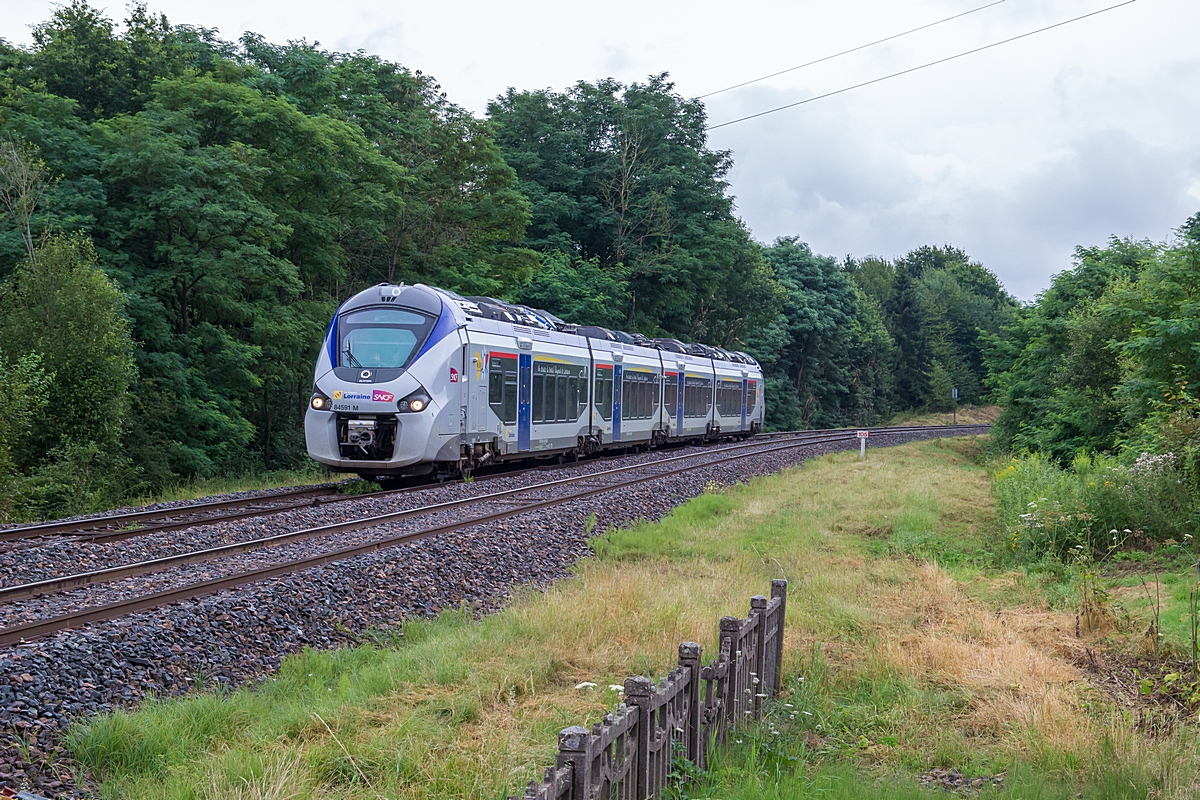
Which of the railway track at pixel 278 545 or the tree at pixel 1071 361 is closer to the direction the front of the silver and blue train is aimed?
the railway track

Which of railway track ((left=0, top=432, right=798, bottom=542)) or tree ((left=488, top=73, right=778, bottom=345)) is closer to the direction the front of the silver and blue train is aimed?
the railway track

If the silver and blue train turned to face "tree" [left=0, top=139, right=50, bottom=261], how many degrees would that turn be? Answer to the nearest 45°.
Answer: approximately 45° to its right

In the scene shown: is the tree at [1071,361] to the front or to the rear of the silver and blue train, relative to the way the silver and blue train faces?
to the rear

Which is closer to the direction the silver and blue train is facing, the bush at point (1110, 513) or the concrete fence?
the concrete fence

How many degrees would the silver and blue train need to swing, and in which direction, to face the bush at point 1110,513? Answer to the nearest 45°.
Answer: approximately 90° to its left

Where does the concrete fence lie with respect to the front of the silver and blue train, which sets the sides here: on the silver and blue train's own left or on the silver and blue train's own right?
on the silver and blue train's own left

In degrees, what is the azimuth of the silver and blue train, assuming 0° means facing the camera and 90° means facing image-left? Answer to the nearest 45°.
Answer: approximately 45°

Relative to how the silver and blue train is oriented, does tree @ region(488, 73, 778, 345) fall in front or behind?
behind
